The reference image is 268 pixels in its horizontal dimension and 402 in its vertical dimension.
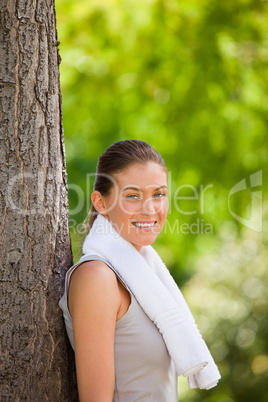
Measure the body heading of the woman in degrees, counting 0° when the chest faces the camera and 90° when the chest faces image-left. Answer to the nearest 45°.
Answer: approximately 270°
